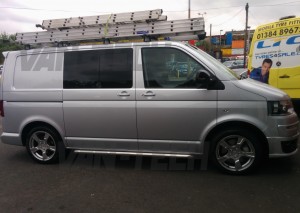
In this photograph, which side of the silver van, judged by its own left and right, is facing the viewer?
right
